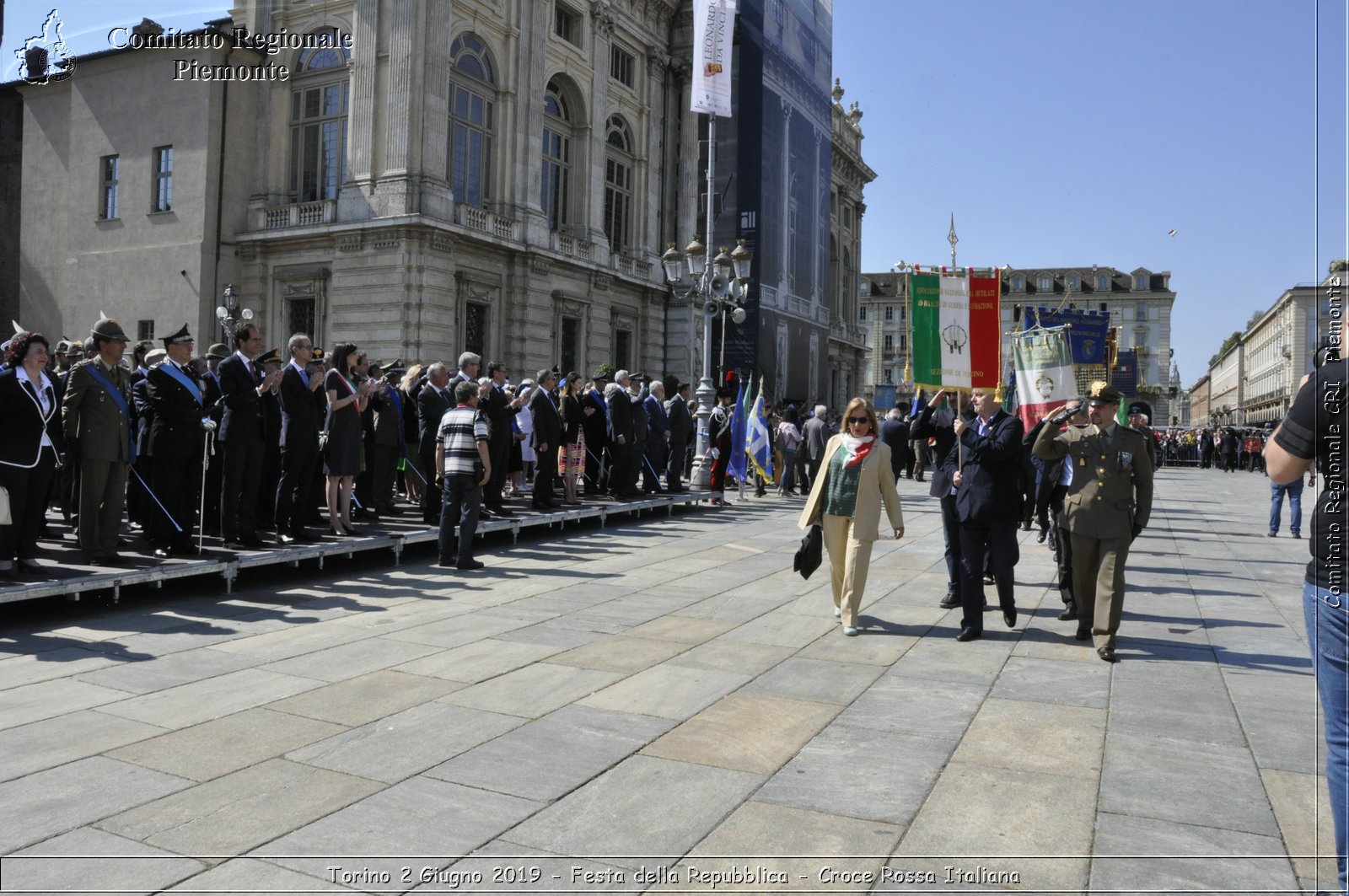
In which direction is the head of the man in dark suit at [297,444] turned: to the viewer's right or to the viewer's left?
to the viewer's right

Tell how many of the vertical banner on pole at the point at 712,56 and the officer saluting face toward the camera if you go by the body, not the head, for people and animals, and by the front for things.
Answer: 2

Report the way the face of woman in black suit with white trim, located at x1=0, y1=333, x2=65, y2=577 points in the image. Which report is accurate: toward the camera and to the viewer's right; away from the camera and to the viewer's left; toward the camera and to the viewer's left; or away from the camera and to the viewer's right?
toward the camera and to the viewer's right

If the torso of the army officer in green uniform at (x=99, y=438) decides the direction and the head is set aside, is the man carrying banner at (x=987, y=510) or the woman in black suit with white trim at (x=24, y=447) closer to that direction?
the man carrying banner

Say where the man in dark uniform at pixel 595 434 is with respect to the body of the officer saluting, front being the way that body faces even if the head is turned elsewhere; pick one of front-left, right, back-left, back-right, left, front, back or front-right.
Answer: back-right

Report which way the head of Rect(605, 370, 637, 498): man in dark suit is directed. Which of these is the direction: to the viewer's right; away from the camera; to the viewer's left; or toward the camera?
to the viewer's right

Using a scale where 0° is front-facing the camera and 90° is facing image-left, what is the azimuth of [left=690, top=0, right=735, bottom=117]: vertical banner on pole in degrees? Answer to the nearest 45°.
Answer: approximately 0°

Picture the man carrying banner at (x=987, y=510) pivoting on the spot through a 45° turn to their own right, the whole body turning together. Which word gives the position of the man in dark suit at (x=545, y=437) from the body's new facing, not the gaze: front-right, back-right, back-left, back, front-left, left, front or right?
front-right

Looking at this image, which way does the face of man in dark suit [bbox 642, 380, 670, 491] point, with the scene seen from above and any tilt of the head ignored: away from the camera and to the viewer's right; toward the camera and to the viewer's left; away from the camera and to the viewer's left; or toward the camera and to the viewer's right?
toward the camera and to the viewer's right

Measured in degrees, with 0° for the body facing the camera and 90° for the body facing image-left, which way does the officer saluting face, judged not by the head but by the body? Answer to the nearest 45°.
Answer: approximately 0°
